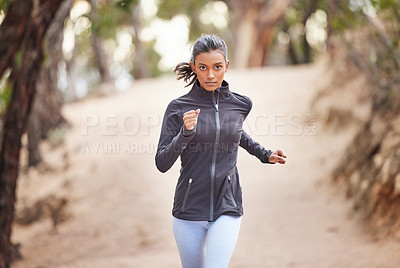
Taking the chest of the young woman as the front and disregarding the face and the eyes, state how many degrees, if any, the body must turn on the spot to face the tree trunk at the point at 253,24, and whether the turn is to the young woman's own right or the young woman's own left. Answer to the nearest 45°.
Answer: approximately 180°

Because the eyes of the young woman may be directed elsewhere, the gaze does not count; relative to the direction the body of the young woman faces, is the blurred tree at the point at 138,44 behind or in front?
behind

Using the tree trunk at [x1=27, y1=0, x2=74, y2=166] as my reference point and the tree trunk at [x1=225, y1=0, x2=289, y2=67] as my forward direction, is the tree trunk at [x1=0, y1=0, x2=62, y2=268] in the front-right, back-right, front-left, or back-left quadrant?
back-right

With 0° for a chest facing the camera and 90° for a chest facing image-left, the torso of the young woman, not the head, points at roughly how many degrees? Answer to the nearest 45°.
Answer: approximately 0°
